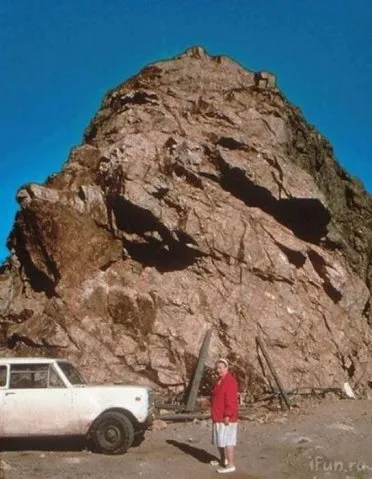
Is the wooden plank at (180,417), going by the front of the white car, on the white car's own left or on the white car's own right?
on the white car's own left

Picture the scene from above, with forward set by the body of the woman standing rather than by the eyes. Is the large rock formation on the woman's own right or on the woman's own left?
on the woman's own right

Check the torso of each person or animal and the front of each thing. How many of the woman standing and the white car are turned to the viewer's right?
1

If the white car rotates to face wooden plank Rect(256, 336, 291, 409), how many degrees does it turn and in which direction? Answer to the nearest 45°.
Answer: approximately 45° to its left

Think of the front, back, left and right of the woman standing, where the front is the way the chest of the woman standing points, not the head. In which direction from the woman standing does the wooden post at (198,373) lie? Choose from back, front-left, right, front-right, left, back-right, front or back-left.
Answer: back-right

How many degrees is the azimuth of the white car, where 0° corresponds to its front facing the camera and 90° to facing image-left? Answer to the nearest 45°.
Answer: approximately 270°

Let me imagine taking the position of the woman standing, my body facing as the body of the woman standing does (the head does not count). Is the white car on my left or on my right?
on my right
